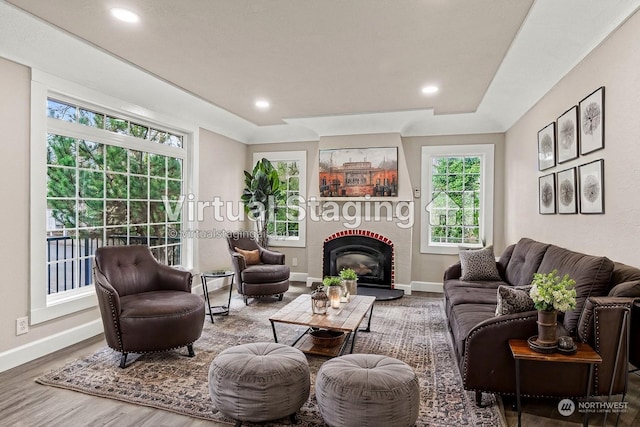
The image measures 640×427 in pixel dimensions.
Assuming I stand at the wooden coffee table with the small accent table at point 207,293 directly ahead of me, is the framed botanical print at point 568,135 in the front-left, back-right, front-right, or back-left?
back-right

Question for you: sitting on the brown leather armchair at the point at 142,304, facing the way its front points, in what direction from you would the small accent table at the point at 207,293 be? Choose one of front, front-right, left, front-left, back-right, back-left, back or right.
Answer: left

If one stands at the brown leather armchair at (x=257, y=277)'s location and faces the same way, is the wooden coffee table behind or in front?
in front

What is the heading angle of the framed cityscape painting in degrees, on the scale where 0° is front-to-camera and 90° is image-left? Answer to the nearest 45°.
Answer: approximately 0°

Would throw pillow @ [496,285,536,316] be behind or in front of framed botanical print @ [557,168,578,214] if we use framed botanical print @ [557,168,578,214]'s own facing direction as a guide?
in front

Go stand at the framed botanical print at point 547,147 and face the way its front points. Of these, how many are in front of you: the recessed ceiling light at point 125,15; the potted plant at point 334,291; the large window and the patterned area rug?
4

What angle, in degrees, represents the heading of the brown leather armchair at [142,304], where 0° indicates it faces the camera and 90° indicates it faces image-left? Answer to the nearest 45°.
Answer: approximately 315°

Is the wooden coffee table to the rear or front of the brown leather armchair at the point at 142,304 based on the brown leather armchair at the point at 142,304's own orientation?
to the front

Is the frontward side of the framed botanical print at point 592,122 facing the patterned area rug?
yes

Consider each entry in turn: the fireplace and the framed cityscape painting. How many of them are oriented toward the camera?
2

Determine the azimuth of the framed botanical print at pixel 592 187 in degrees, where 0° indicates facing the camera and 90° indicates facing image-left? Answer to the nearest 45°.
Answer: approximately 45°

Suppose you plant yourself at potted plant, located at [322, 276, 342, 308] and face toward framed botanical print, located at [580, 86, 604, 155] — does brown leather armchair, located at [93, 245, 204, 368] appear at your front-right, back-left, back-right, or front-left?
back-right

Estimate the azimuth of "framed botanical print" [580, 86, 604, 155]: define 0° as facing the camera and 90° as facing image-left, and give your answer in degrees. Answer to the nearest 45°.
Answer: approximately 45°

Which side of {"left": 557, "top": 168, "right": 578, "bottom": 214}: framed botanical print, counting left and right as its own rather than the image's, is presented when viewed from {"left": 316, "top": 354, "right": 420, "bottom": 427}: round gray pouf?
front
